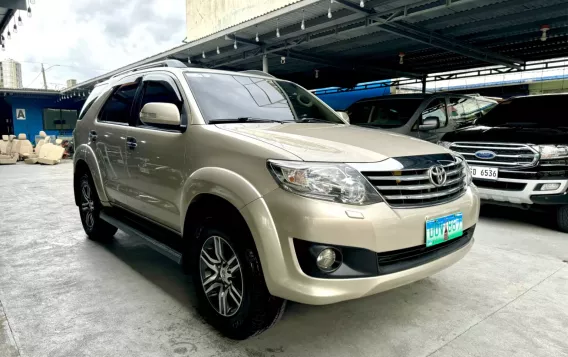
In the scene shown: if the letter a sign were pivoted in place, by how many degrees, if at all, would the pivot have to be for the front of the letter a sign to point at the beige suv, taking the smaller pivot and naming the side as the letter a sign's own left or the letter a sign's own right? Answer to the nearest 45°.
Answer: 0° — it already faces it

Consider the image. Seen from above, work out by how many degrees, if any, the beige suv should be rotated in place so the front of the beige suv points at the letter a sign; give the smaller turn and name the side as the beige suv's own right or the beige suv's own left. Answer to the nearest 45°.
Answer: approximately 180°

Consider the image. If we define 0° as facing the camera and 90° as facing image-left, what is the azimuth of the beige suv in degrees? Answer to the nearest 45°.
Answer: approximately 315°

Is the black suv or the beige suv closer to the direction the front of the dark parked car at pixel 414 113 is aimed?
the beige suv

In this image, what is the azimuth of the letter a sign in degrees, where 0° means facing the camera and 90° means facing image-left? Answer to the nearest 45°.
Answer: approximately 0°

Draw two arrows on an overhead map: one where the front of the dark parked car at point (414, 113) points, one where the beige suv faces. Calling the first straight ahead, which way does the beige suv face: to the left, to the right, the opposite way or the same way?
to the left

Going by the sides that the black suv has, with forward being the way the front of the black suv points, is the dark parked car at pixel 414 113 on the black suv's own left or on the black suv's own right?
on the black suv's own right
